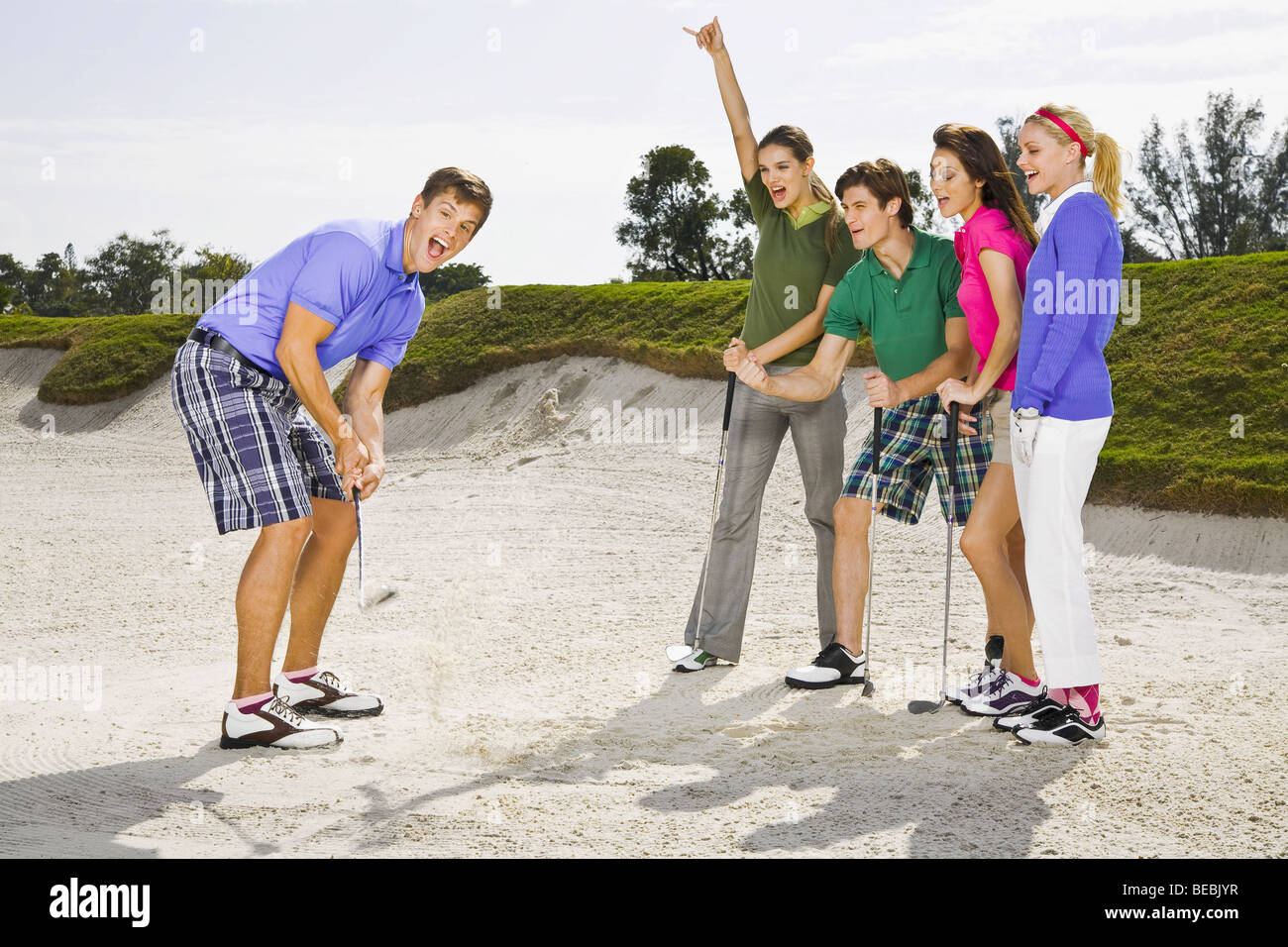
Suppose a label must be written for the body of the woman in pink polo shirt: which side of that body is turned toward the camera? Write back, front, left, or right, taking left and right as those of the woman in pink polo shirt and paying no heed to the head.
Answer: left

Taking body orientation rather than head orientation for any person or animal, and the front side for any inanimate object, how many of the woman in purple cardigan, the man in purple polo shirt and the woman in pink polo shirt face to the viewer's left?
2

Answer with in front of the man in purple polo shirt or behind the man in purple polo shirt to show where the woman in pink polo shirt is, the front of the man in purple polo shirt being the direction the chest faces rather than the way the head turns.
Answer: in front

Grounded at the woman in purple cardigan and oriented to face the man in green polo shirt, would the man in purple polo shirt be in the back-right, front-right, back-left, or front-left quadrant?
front-left

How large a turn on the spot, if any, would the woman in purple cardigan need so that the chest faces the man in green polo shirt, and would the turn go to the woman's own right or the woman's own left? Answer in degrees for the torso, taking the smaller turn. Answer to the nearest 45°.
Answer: approximately 45° to the woman's own right

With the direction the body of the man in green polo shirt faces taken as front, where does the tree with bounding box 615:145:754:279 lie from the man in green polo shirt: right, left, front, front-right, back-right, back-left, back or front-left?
back-right

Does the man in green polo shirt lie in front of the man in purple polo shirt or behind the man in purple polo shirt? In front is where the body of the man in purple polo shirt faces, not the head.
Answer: in front

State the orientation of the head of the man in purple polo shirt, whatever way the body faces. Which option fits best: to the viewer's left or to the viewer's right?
to the viewer's right

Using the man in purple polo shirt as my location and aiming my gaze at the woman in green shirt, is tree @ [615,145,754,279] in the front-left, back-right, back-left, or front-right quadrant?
front-left

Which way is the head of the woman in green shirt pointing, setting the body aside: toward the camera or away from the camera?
toward the camera

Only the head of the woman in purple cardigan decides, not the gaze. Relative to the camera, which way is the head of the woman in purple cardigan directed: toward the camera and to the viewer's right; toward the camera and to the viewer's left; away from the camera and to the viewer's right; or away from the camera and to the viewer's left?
toward the camera and to the viewer's left

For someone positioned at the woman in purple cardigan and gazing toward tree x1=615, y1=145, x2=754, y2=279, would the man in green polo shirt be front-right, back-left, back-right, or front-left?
front-left

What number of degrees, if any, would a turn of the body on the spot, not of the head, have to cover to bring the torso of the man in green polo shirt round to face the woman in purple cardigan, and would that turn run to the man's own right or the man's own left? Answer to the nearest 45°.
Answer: approximately 90° to the man's own left

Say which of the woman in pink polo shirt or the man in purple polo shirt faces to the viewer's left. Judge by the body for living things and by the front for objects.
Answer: the woman in pink polo shirt

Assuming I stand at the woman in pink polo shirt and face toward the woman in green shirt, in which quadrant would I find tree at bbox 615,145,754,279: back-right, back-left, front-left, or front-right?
front-right

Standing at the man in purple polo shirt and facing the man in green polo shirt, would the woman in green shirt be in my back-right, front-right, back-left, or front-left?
front-left

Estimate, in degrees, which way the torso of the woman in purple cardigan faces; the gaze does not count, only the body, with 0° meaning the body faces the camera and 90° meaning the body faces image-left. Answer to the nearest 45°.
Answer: approximately 90°

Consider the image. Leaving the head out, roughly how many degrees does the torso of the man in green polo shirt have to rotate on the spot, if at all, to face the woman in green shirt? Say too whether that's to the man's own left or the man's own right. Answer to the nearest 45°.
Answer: approximately 90° to the man's own right

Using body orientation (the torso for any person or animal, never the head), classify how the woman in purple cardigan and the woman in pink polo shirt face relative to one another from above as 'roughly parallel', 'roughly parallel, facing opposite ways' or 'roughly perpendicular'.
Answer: roughly parallel
